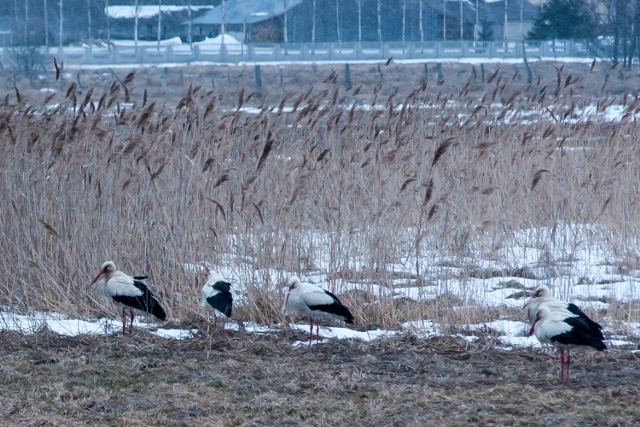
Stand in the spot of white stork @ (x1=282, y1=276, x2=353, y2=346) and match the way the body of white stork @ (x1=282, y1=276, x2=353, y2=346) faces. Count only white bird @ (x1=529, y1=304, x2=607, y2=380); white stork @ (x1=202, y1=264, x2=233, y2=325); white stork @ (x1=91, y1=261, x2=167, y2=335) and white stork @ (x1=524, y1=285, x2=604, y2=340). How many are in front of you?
2

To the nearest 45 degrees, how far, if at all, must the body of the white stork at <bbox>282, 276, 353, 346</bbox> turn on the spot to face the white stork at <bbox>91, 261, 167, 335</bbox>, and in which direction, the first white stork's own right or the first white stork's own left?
0° — it already faces it

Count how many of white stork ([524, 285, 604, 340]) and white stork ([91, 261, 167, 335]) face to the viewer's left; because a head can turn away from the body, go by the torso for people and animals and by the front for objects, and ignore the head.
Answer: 2

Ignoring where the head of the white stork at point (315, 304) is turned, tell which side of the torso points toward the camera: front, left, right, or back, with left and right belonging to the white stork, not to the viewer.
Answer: left

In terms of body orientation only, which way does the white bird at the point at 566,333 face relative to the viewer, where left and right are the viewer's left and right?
facing to the left of the viewer

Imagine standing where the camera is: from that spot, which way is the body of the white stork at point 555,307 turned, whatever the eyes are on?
to the viewer's left

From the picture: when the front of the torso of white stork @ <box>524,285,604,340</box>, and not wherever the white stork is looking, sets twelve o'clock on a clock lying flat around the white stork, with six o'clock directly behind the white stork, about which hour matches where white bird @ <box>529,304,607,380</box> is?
The white bird is roughly at 9 o'clock from the white stork.

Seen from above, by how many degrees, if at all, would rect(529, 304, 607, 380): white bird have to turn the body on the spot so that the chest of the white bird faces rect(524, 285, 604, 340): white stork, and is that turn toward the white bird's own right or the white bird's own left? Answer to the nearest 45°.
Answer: approximately 90° to the white bird's own right

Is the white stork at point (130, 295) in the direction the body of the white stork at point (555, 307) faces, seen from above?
yes

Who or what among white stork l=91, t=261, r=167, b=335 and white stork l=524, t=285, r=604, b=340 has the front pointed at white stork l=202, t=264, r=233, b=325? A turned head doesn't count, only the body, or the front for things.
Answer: white stork l=524, t=285, r=604, b=340

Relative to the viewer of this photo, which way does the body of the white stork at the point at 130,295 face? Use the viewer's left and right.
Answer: facing to the left of the viewer
